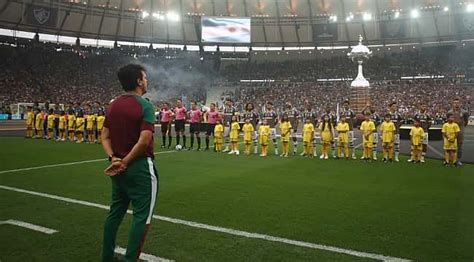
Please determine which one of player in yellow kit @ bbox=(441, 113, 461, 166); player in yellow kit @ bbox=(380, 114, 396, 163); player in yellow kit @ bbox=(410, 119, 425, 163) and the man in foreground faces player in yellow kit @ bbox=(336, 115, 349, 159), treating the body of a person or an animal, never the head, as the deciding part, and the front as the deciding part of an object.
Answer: the man in foreground

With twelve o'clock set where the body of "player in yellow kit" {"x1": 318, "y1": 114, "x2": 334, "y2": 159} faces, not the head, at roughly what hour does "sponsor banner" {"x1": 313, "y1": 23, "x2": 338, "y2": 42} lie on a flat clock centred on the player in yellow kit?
The sponsor banner is roughly at 6 o'clock from the player in yellow kit.

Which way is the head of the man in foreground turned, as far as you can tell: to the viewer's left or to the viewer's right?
to the viewer's right

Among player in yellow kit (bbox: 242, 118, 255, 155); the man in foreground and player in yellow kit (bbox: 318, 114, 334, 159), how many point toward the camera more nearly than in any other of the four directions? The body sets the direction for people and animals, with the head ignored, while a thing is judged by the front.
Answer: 2

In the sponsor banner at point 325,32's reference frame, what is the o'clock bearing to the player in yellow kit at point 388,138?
The player in yellow kit is roughly at 12 o'clock from the sponsor banner.

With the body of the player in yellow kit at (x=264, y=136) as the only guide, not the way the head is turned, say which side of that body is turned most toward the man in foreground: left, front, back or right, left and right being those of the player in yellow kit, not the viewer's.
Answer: front

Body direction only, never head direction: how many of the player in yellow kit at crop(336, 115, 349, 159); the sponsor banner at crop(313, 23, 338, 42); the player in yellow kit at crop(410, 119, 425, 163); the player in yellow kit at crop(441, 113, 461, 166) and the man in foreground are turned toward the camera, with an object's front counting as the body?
4

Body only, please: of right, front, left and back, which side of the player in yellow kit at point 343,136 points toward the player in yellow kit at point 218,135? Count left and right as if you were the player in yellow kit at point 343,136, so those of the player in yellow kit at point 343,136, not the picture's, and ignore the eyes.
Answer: right

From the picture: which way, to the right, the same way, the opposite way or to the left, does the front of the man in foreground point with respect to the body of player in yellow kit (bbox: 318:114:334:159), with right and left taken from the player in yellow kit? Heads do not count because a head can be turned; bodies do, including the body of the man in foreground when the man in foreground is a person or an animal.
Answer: the opposite way

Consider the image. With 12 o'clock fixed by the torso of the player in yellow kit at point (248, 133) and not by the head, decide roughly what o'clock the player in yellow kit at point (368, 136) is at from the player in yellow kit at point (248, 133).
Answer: the player in yellow kit at point (368, 136) is roughly at 10 o'clock from the player in yellow kit at point (248, 133).

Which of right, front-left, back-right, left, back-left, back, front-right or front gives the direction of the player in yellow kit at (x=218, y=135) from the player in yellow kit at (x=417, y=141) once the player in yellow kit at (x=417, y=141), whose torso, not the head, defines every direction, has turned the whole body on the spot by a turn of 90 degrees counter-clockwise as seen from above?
back
